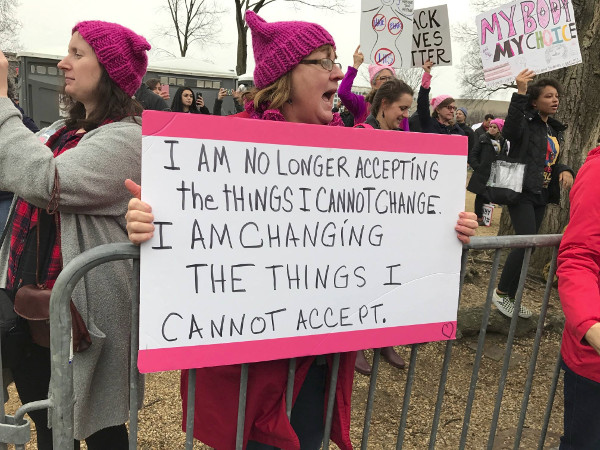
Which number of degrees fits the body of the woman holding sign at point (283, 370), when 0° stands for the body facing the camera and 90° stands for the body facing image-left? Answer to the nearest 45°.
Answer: approximately 315°

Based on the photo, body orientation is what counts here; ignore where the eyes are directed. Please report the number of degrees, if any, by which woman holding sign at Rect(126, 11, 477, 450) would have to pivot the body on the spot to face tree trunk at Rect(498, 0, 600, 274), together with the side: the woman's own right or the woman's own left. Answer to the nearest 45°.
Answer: approximately 90° to the woman's own left
